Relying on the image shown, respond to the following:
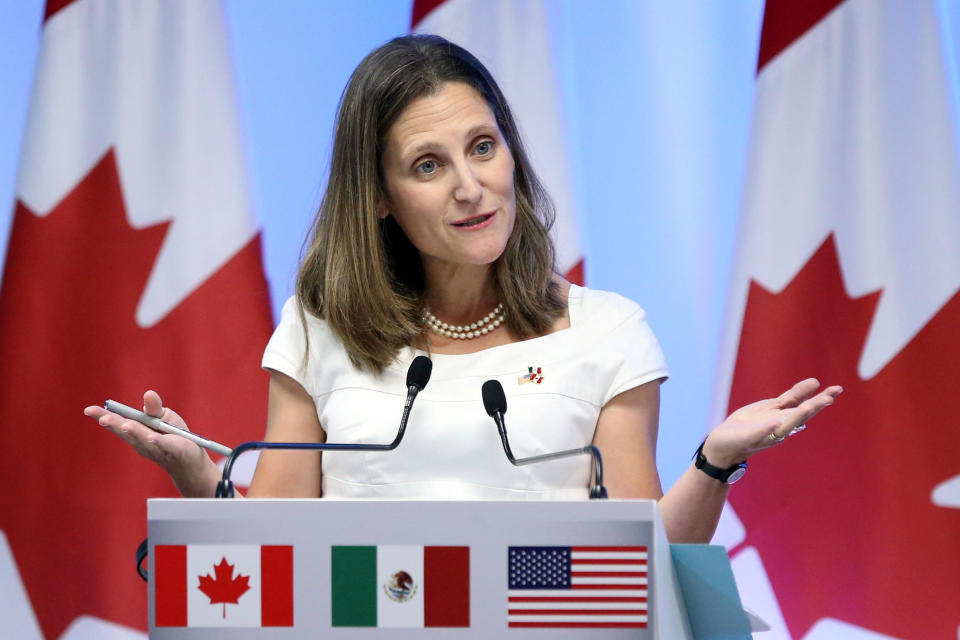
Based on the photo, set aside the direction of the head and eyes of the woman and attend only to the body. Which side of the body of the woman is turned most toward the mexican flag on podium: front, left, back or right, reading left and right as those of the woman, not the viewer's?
front

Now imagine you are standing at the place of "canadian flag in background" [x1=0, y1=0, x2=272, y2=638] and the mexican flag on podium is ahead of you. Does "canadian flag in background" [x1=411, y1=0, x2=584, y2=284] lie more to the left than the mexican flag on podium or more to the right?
left

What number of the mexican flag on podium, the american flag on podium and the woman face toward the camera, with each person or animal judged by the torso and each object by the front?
3

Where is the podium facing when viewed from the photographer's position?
facing the viewer

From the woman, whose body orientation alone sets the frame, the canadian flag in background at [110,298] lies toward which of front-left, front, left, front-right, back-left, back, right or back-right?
back-right

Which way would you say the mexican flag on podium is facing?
toward the camera

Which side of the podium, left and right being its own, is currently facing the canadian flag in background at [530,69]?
back

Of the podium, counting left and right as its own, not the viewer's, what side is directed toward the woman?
back

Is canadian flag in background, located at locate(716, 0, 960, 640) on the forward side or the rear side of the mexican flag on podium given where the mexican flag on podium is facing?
on the rear side

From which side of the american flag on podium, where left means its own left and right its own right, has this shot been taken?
front

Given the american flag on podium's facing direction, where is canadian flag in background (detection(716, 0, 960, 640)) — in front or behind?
behind
